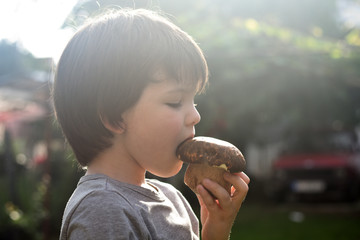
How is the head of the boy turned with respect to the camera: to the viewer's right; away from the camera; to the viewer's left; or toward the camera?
to the viewer's right

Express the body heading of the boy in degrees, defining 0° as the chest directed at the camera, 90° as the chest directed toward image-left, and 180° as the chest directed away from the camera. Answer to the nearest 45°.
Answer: approximately 270°
